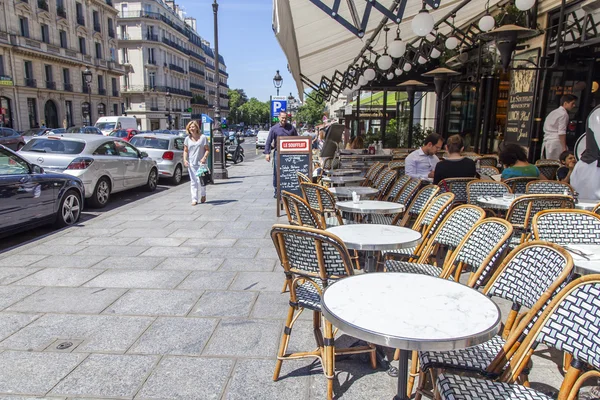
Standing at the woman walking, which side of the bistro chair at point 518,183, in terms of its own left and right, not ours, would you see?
left

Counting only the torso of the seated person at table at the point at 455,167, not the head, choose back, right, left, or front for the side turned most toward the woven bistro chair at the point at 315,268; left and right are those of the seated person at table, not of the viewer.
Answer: back

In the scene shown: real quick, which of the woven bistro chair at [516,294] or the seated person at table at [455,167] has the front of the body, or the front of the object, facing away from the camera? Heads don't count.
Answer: the seated person at table

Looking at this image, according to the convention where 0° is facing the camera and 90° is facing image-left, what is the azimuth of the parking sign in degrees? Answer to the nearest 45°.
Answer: approximately 0°

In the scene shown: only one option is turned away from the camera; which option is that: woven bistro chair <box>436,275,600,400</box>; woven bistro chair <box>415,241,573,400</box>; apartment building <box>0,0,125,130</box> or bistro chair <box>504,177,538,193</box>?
the bistro chair

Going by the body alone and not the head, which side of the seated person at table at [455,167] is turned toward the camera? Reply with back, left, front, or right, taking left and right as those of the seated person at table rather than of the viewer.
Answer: back

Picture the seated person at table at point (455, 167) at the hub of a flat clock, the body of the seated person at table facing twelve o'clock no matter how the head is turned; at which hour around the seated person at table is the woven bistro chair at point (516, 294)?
The woven bistro chair is roughly at 6 o'clock from the seated person at table.

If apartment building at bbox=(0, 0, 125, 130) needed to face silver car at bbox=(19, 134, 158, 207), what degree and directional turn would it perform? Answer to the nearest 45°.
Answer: approximately 45° to its right

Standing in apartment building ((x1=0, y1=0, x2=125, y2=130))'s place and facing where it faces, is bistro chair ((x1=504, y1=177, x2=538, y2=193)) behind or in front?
in front

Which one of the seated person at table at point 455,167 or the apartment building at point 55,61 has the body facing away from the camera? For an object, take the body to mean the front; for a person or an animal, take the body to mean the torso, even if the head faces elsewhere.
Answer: the seated person at table

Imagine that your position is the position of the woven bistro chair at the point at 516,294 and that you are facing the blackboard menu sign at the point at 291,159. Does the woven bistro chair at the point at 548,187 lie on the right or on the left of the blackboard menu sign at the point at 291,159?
right

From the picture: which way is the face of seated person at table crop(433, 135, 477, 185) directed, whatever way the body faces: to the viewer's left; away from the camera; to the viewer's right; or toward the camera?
away from the camera

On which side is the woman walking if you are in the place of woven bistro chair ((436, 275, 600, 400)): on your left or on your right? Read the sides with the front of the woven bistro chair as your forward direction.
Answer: on your right
